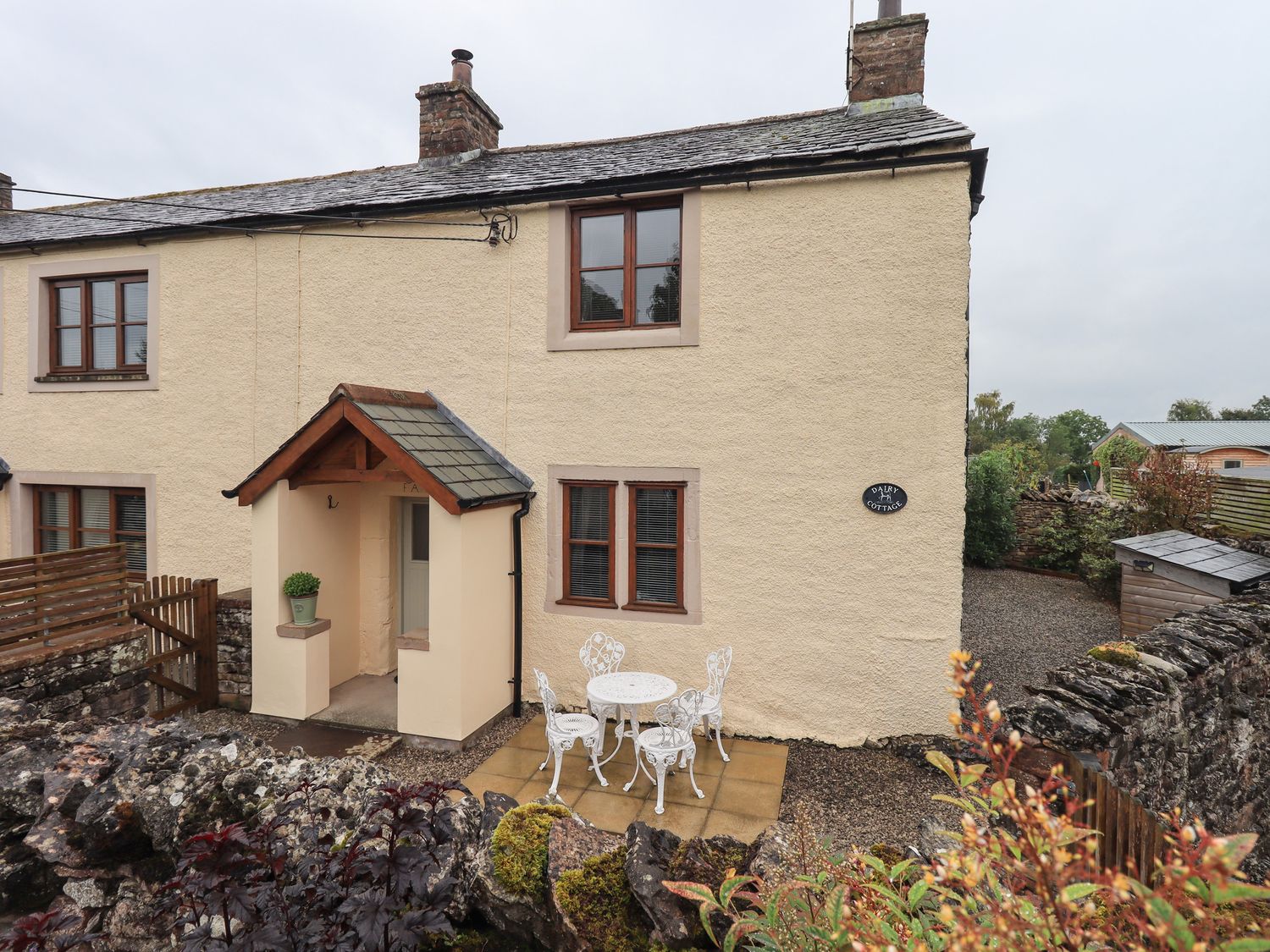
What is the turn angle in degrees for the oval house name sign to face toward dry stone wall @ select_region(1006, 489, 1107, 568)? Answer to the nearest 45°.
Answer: approximately 180°

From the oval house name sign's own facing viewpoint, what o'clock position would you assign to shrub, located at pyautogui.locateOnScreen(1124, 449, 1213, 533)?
The shrub is roughly at 7 o'clock from the oval house name sign.

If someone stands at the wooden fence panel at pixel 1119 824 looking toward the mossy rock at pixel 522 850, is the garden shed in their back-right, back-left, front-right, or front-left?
back-right

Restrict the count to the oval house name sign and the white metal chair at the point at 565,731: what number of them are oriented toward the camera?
1

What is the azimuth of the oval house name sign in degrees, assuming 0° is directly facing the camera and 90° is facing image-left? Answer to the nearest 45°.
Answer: approximately 0°

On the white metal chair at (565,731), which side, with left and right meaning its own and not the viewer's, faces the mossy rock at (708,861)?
right

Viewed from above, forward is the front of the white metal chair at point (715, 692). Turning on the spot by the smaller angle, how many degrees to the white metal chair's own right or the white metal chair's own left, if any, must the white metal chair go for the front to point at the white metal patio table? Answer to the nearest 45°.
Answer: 0° — it already faces it

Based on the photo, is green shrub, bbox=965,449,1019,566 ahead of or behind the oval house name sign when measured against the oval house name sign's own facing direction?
behind

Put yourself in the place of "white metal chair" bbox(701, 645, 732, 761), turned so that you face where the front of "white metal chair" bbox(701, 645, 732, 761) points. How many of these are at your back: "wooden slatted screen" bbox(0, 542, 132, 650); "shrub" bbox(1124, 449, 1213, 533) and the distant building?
2

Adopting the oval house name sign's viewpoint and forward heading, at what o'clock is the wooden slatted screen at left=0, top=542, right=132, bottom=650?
The wooden slatted screen is roughly at 2 o'clock from the oval house name sign.

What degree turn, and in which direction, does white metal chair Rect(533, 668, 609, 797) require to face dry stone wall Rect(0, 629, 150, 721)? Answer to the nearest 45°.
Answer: approximately 180°

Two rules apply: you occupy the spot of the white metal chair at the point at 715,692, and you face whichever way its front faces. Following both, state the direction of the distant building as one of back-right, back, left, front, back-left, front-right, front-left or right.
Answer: back

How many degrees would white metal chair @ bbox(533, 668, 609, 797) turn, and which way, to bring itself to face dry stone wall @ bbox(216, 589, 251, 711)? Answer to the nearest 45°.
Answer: approximately 135° to its left

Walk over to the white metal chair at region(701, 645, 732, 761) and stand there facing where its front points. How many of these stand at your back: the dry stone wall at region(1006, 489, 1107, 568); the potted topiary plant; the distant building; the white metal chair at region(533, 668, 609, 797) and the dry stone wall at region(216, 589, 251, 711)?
2

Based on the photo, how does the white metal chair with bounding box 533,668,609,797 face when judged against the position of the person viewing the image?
facing to the right of the viewer
